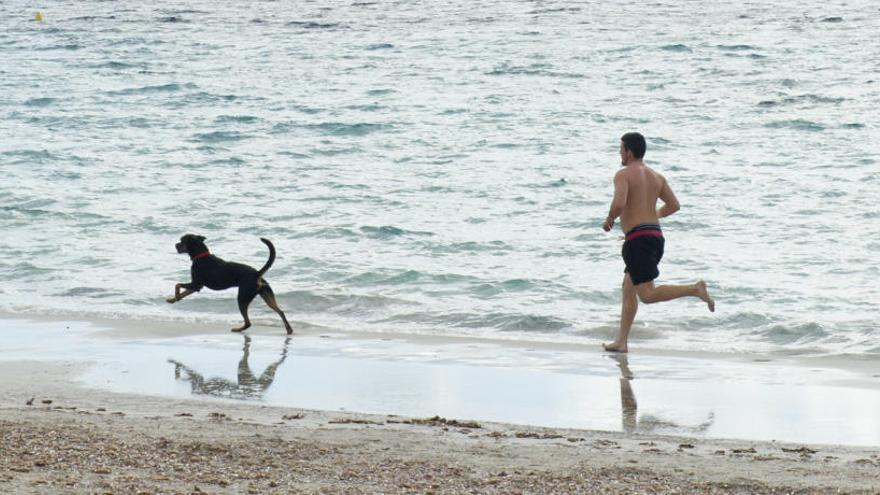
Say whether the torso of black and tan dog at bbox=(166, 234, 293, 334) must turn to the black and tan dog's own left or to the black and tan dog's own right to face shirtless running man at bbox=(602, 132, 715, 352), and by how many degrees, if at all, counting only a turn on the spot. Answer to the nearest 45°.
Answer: approximately 135° to the black and tan dog's own left

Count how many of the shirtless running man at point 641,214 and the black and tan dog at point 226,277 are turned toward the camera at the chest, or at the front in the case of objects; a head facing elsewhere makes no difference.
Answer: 0

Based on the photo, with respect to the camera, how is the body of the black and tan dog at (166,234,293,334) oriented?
to the viewer's left
